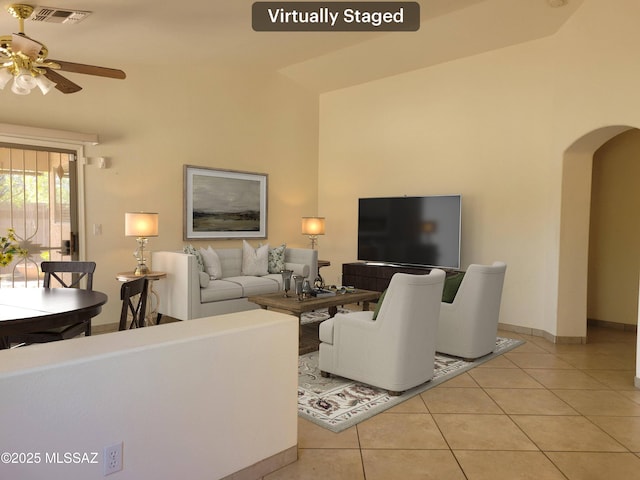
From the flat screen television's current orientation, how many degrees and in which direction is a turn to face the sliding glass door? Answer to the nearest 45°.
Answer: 0° — it already faces it

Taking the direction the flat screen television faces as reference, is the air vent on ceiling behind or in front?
in front

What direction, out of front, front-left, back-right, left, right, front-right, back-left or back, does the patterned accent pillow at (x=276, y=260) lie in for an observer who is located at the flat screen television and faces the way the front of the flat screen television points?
front-right

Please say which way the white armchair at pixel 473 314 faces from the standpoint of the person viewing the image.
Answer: facing away from the viewer and to the left of the viewer

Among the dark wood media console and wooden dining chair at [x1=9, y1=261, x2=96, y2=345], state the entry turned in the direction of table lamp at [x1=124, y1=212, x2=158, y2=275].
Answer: the dark wood media console

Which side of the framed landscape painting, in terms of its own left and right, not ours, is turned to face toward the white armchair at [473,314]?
front

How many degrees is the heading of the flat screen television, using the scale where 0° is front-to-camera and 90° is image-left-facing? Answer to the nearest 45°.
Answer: approximately 45°
